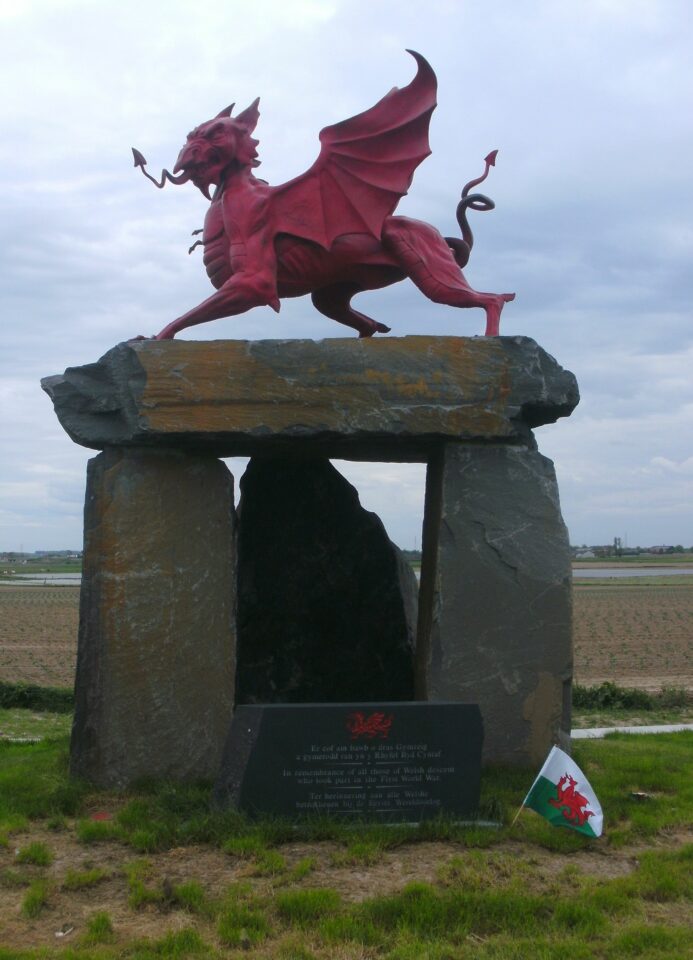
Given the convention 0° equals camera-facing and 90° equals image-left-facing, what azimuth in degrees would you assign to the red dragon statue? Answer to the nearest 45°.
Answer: approximately 90°

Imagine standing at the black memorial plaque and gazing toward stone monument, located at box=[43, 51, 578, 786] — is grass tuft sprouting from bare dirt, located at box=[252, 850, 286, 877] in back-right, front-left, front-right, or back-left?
back-left
